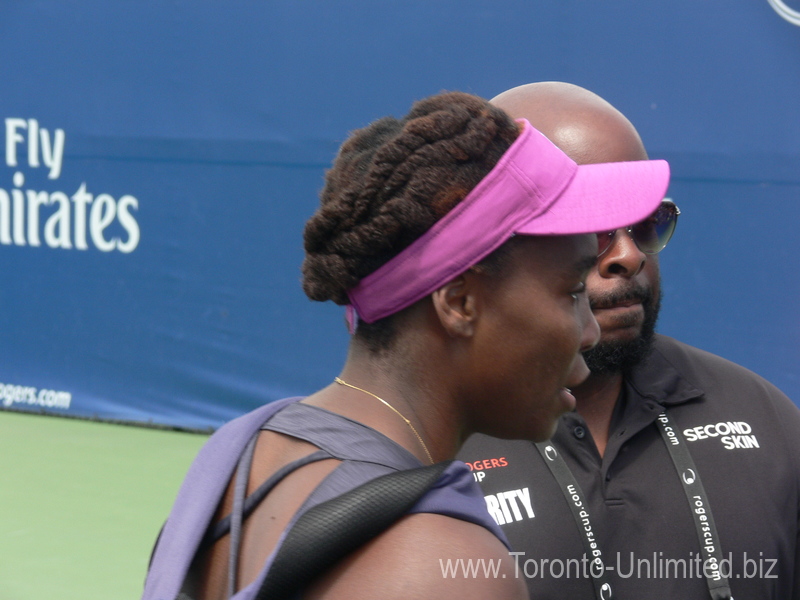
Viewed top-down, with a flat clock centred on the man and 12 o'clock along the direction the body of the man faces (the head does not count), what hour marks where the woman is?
The woman is roughly at 1 o'clock from the man.

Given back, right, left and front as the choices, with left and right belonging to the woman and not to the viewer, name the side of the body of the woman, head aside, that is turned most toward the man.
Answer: front

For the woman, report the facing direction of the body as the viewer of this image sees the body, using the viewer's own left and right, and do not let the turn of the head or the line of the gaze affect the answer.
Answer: facing away from the viewer and to the right of the viewer

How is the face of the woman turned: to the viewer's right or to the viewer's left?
to the viewer's right

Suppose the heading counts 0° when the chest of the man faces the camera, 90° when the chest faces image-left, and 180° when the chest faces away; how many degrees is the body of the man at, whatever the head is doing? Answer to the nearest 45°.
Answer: approximately 0°

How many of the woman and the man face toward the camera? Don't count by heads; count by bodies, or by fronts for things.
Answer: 1
